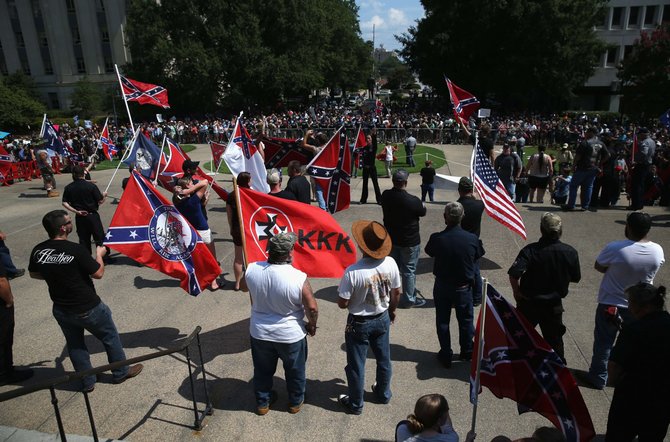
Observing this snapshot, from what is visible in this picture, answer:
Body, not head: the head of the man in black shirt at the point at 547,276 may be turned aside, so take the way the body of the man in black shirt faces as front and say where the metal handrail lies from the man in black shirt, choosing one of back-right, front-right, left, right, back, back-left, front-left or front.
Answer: back-left

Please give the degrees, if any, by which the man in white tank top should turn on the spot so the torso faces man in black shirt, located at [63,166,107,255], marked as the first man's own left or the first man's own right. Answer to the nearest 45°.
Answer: approximately 45° to the first man's own left

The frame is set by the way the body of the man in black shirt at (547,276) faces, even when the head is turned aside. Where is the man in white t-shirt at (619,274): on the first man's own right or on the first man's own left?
on the first man's own right

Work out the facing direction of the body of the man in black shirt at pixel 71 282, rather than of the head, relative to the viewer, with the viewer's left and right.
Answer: facing away from the viewer and to the right of the viewer

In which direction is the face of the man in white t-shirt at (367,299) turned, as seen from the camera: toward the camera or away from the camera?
away from the camera

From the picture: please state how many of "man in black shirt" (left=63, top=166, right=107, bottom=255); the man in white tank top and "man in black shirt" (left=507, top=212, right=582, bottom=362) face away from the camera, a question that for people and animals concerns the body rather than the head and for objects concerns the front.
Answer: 3

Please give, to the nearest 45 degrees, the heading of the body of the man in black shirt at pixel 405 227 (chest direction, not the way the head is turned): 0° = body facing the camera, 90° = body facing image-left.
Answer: approximately 225°

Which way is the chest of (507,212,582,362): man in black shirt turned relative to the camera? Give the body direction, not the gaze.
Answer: away from the camera

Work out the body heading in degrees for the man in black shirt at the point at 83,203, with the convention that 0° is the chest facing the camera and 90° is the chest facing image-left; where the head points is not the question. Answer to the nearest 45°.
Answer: approximately 180°

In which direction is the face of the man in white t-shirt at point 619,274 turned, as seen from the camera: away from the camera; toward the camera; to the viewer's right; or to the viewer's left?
away from the camera

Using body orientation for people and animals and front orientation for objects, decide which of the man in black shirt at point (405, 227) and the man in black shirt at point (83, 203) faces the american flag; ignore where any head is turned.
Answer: the man in black shirt at point (405, 227)

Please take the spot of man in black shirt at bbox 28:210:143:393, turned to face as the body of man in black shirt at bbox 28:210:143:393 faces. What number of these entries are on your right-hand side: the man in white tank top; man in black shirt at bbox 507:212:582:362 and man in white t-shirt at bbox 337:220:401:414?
3

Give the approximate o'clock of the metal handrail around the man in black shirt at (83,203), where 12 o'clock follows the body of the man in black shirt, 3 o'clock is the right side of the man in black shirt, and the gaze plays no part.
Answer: The metal handrail is roughly at 6 o'clock from the man in black shirt.

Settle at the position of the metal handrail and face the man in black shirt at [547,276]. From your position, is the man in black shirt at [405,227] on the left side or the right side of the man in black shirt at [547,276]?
left

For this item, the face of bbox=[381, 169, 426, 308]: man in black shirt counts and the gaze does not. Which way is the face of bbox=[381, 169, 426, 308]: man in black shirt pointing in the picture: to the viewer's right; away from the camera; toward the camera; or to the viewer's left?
away from the camera

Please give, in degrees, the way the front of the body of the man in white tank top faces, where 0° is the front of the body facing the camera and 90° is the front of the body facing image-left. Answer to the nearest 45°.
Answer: approximately 180°

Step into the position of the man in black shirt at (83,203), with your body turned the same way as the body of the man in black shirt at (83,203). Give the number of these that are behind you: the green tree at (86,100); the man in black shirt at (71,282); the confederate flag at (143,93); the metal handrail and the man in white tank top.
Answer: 3
